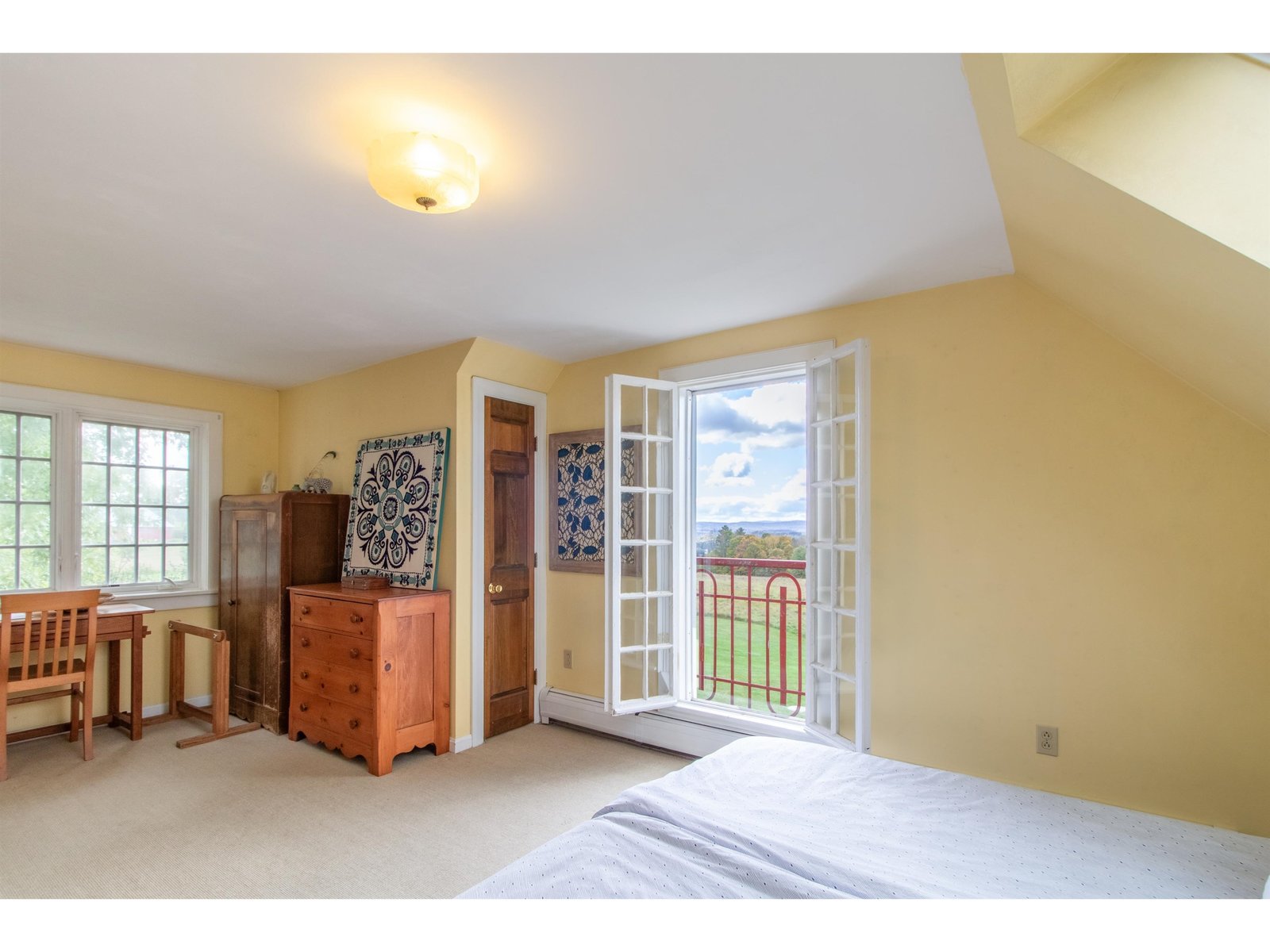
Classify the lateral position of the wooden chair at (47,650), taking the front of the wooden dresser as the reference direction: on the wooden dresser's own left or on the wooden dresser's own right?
on the wooden dresser's own right

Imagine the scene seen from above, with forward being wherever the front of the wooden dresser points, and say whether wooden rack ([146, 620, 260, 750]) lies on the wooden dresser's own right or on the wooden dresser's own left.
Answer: on the wooden dresser's own right

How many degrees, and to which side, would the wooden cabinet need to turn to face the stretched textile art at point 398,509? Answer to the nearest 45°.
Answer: approximately 90° to its left

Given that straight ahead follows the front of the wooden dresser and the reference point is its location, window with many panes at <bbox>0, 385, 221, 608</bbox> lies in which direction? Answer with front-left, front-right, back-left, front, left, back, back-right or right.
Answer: right

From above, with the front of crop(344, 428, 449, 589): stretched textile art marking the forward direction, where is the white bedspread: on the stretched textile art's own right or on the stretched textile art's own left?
on the stretched textile art's own left

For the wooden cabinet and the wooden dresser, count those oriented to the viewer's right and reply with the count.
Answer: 0

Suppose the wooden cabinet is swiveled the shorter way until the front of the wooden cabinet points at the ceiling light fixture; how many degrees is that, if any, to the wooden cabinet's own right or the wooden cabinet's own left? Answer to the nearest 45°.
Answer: approximately 45° to the wooden cabinet's own left

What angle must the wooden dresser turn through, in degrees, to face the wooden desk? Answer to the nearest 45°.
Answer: approximately 90° to its right

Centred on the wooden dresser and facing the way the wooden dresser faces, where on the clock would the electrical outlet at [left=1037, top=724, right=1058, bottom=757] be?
The electrical outlet is roughly at 9 o'clock from the wooden dresser.

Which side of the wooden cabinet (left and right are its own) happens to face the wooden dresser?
left

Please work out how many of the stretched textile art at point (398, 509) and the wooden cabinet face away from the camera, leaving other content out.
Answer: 0

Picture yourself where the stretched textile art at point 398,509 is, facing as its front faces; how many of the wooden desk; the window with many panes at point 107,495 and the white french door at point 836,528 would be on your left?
1

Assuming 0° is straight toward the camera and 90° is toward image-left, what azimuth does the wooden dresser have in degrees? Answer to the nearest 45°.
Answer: approximately 45°
